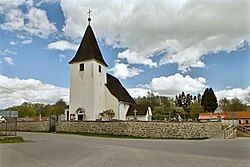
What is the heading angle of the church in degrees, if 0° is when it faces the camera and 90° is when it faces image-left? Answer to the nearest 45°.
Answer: approximately 45°

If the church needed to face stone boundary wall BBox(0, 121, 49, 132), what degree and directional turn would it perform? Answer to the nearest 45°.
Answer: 0° — it already faces it

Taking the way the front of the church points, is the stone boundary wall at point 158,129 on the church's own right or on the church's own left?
on the church's own left
